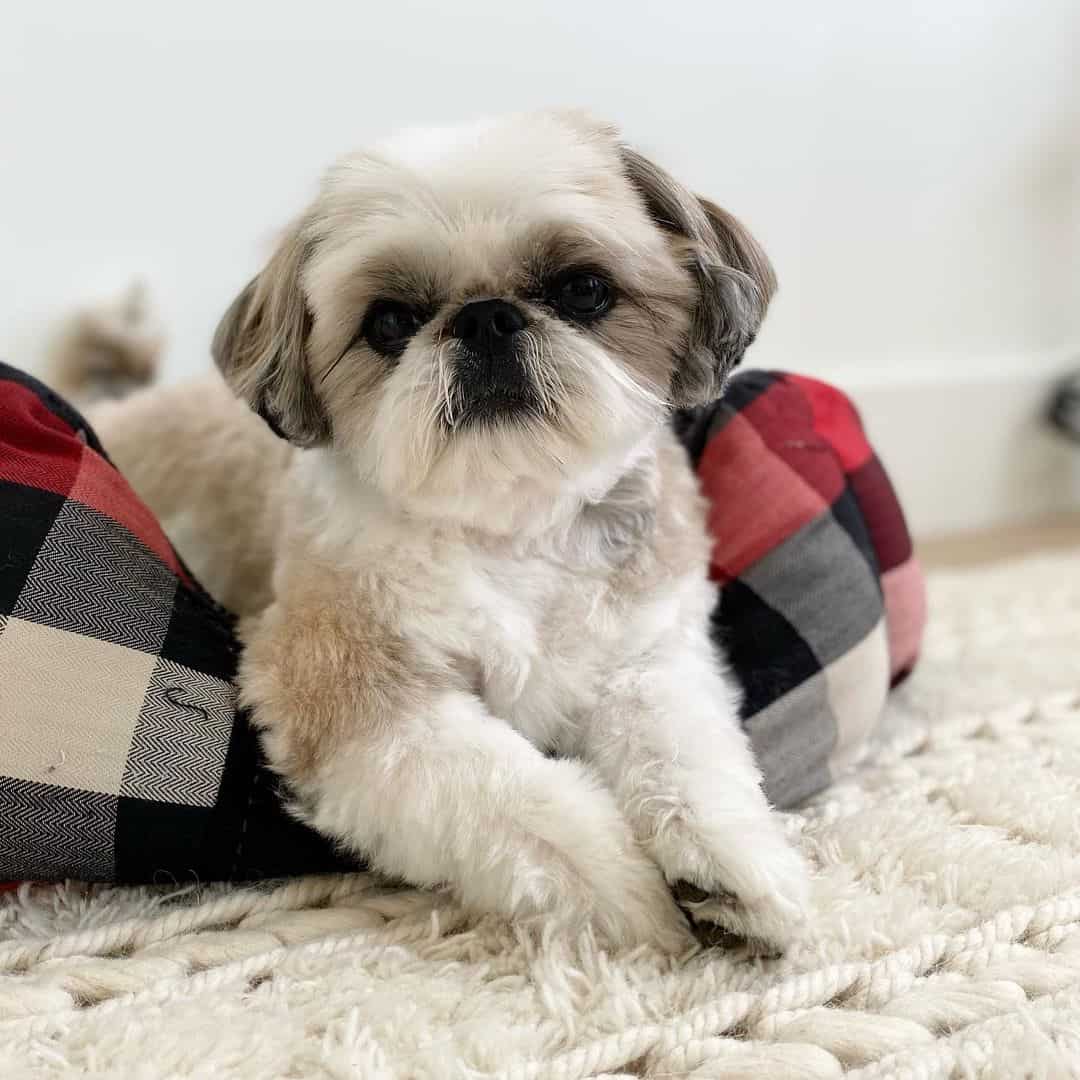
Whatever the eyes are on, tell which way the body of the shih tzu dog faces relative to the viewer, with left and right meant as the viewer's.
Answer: facing the viewer and to the right of the viewer
